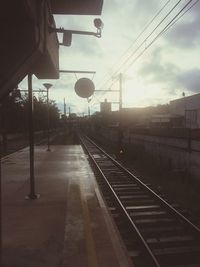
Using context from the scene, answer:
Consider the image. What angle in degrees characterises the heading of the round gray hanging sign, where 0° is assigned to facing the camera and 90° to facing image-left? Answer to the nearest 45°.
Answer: approximately 0°

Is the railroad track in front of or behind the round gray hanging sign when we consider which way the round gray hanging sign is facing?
in front
